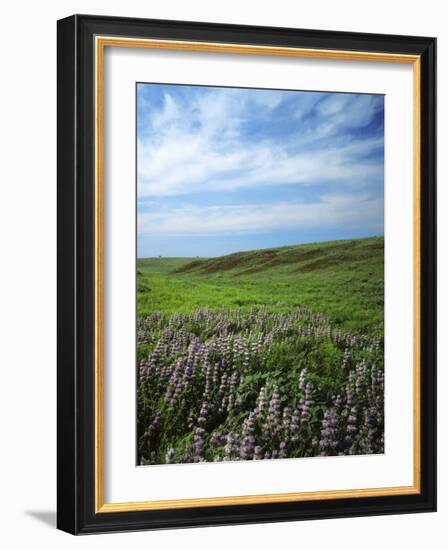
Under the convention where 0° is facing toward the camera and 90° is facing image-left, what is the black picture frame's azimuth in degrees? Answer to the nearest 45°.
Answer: approximately 315°
